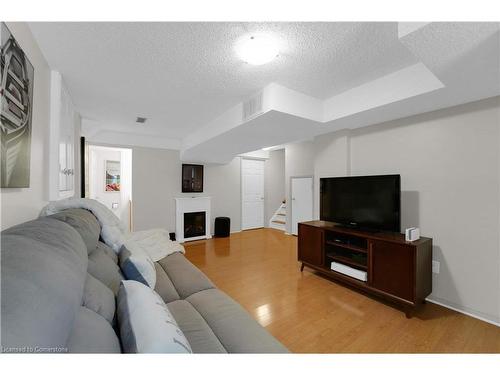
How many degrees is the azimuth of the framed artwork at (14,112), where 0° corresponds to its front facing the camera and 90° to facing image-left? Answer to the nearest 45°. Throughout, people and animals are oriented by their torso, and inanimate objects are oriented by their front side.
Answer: approximately 315°

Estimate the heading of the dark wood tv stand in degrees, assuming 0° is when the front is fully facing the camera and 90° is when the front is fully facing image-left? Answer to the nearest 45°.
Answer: approximately 45°

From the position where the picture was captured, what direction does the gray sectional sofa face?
facing to the right of the viewer

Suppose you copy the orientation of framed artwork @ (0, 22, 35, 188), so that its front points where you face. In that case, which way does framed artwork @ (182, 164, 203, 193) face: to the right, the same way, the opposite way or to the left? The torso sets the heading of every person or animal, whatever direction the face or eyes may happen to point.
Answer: to the right

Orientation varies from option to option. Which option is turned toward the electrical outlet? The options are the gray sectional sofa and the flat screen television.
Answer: the gray sectional sofa

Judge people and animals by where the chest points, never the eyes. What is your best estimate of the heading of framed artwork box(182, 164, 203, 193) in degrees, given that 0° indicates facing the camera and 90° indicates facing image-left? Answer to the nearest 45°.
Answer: approximately 0°

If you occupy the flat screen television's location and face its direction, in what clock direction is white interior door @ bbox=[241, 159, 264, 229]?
The white interior door is roughly at 3 o'clock from the flat screen television.

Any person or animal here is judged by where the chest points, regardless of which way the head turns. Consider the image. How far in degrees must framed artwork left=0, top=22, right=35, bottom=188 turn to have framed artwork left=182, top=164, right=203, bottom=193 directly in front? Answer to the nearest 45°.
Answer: approximately 90° to its left
